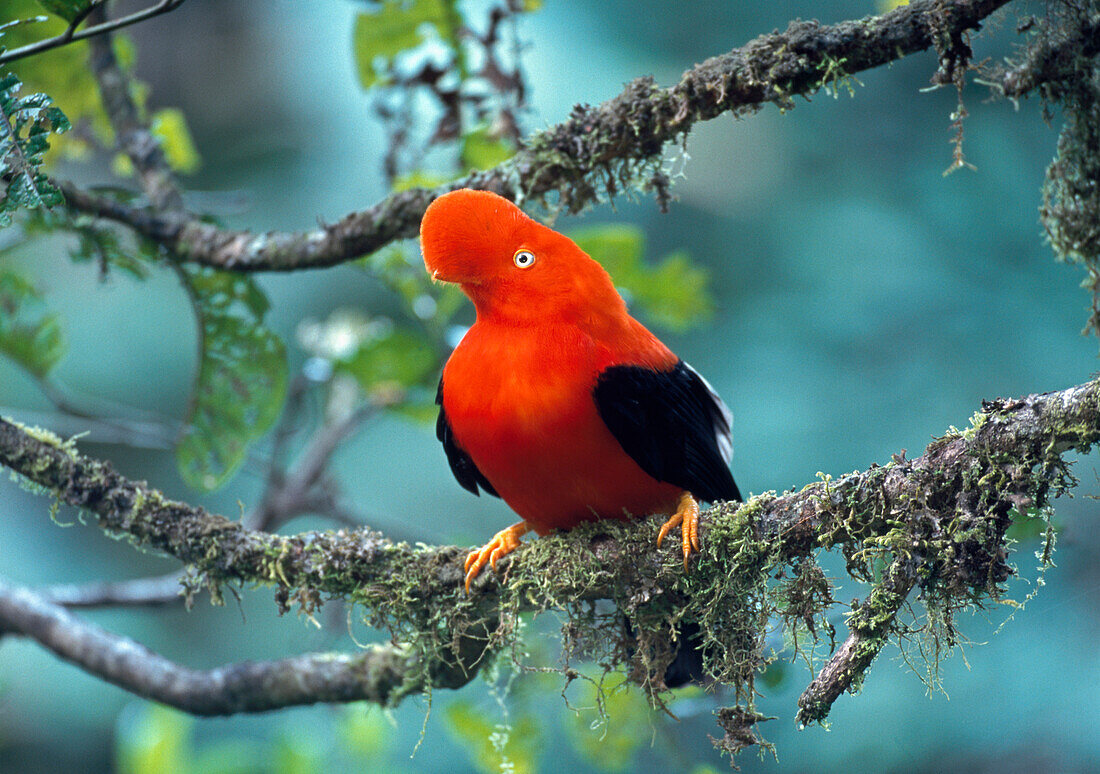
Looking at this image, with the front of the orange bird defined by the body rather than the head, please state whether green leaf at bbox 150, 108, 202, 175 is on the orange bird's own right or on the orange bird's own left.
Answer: on the orange bird's own right

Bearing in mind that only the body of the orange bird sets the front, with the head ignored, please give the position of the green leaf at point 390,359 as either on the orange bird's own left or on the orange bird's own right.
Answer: on the orange bird's own right

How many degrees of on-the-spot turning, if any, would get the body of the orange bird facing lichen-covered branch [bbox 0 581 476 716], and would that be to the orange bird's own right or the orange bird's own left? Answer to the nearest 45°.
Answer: approximately 90° to the orange bird's own right

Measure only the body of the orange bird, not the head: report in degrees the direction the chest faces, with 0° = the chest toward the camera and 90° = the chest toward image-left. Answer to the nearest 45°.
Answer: approximately 45°

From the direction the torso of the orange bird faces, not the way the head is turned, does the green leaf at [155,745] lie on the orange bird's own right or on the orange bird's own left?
on the orange bird's own right
